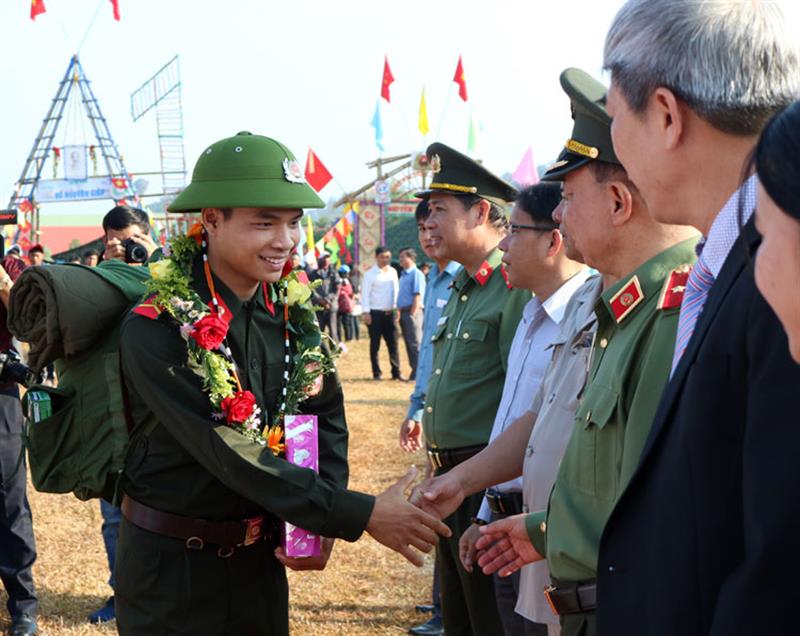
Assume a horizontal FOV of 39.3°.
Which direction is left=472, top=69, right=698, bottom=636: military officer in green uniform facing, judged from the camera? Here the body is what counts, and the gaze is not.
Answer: to the viewer's left

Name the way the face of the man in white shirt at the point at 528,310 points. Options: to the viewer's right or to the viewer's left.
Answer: to the viewer's left

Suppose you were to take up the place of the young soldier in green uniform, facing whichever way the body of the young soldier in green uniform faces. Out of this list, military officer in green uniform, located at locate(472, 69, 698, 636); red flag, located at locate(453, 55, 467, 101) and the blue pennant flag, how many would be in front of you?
1

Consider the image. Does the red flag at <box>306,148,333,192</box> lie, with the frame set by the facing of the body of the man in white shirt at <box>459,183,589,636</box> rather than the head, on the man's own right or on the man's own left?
on the man's own right

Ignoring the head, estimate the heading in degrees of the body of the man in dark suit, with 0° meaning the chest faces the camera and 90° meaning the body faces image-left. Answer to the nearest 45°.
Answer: approximately 90°

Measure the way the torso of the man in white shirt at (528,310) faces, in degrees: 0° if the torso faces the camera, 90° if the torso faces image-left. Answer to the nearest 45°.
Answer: approximately 90°

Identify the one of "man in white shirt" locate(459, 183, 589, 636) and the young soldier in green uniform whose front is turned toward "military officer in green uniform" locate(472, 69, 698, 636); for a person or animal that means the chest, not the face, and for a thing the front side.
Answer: the young soldier in green uniform

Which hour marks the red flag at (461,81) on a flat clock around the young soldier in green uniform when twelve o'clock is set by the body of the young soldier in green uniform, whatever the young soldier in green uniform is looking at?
The red flag is roughly at 8 o'clock from the young soldier in green uniform.

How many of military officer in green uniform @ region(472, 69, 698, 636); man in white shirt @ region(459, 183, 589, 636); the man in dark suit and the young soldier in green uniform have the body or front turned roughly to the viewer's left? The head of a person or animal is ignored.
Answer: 3

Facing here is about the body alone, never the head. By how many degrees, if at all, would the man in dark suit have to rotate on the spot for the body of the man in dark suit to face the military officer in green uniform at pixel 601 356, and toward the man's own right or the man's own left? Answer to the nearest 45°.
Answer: approximately 90° to the man's own right

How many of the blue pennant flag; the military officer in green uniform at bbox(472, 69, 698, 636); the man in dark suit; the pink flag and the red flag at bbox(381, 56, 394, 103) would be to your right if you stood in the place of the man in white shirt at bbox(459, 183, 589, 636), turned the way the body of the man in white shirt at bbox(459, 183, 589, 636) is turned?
3

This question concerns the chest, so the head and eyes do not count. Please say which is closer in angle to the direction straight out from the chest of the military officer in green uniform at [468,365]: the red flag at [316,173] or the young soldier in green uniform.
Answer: the young soldier in green uniform

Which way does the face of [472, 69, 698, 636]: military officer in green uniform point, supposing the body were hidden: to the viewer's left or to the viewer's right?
to the viewer's left

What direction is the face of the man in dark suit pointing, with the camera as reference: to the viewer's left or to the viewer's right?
to the viewer's left

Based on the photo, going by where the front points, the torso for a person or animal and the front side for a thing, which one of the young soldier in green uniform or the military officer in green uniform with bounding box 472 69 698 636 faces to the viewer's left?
the military officer in green uniform

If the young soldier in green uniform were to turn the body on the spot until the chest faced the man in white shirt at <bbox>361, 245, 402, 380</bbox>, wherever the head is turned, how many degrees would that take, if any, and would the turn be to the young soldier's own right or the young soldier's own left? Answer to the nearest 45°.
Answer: approximately 135° to the young soldier's own left

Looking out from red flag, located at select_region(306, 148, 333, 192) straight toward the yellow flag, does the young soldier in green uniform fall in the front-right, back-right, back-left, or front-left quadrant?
back-right
